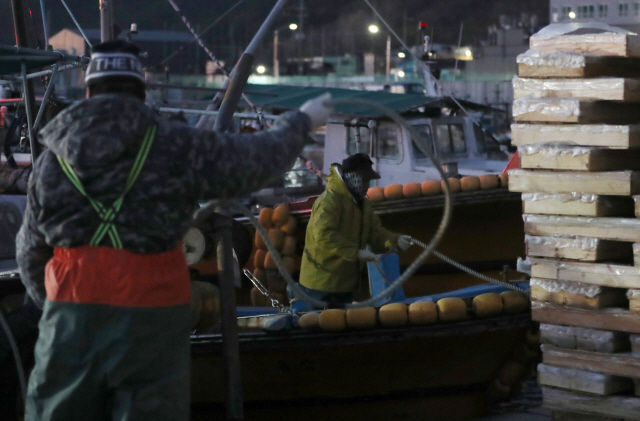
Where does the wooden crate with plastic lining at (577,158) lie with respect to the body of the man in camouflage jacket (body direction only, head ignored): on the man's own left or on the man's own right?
on the man's own right

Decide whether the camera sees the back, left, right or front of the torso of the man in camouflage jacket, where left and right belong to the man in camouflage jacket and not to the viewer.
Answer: back

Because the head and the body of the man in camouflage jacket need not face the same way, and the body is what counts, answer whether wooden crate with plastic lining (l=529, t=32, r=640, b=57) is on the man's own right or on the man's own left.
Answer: on the man's own right

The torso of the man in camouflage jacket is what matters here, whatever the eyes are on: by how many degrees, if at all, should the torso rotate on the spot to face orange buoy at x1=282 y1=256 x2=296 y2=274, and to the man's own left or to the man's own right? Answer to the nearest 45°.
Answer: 0° — they already face it
